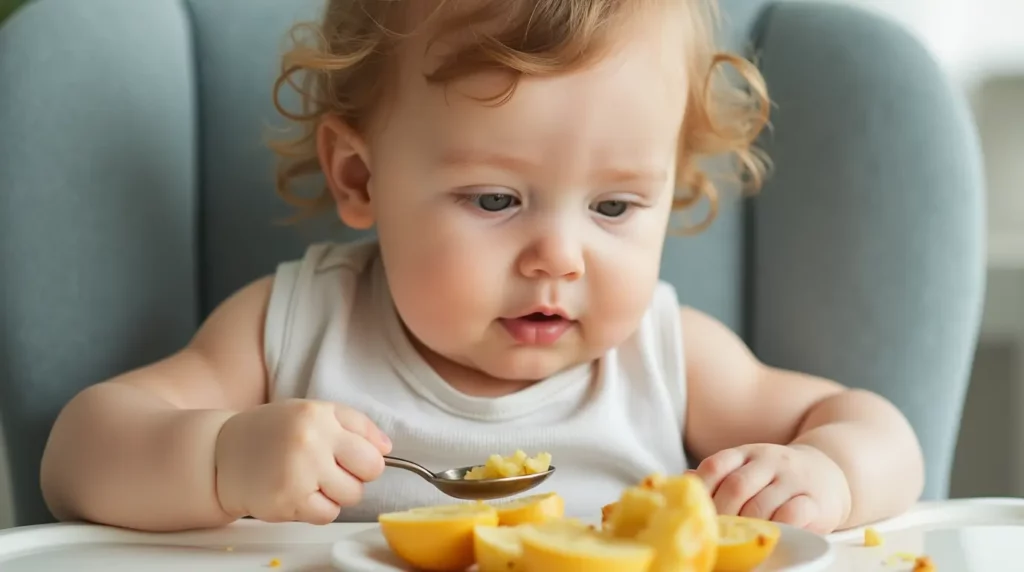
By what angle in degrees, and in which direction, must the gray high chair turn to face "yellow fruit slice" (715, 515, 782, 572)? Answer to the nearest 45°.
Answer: approximately 45° to its left

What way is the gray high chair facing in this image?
toward the camera

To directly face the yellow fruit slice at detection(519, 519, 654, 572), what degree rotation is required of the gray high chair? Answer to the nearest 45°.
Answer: approximately 45° to its left

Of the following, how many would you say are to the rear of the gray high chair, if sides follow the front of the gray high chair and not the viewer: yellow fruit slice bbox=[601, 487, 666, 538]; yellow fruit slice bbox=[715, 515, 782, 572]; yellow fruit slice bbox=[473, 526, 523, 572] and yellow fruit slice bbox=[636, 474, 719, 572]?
0

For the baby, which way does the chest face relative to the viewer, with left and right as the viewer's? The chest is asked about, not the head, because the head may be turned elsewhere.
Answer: facing the viewer

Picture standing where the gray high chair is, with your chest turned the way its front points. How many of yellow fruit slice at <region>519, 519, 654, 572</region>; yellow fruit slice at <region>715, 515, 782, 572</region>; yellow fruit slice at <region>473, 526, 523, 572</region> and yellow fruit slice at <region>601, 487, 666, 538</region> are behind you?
0
